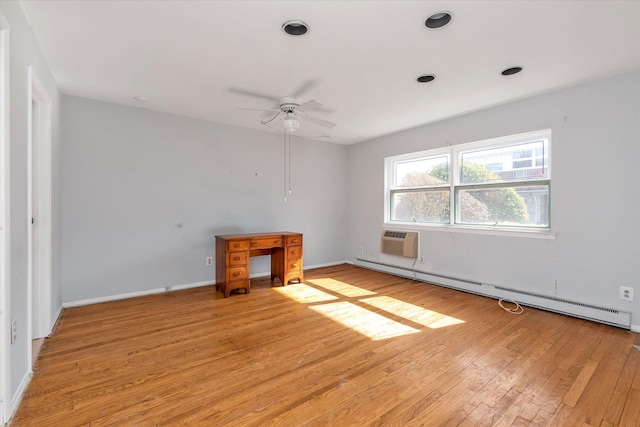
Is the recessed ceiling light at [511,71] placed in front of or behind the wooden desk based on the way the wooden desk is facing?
in front

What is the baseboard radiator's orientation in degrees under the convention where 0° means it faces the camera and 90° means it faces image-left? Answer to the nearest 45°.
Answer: approximately 45°

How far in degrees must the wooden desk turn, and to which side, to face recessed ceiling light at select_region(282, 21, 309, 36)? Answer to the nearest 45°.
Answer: approximately 45° to its right

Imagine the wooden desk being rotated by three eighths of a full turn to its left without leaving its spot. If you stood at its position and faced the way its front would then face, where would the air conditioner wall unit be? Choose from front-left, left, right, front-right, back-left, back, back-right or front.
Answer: right

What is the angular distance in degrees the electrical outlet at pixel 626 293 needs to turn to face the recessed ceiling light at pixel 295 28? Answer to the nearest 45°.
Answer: approximately 45° to its right

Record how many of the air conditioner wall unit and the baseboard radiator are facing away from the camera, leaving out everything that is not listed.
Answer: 0

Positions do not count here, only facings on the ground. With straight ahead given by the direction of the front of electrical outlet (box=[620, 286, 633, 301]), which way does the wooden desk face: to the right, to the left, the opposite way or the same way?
to the left

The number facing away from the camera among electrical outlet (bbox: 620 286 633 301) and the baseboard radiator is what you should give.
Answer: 0

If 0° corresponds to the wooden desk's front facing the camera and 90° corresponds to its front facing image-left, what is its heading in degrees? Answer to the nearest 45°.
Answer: approximately 315°

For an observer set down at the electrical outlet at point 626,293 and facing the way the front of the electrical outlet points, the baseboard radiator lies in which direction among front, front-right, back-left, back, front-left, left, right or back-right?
right

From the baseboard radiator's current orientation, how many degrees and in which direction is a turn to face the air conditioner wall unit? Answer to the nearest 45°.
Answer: approximately 45° to its right

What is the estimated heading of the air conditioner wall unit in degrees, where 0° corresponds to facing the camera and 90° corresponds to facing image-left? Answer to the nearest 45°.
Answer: approximately 45°

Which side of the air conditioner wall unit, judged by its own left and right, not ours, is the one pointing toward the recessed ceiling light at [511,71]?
left
